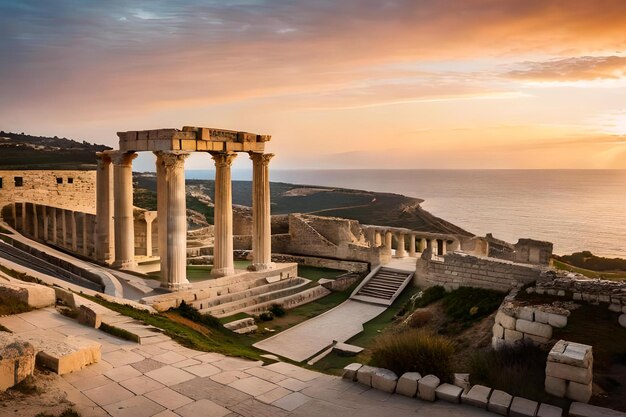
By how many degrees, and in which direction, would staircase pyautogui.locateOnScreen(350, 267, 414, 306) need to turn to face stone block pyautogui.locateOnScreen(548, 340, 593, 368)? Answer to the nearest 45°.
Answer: approximately 45° to its left

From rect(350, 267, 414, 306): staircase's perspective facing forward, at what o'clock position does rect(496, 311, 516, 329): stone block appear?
The stone block is roughly at 10 o'clock from the staircase.

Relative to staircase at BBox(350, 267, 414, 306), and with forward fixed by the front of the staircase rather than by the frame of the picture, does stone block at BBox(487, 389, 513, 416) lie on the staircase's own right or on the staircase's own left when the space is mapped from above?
on the staircase's own left

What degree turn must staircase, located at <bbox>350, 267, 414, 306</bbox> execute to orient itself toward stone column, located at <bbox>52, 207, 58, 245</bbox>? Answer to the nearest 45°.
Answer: approximately 45° to its right

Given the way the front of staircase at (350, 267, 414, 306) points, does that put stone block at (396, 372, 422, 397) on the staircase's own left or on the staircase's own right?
on the staircase's own left

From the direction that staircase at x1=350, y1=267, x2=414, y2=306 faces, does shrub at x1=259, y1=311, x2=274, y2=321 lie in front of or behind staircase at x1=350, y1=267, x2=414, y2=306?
in front

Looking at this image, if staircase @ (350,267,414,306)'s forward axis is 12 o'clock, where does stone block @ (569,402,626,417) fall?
The stone block is roughly at 10 o'clock from the staircase.

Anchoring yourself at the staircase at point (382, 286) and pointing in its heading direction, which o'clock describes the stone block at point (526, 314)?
The stone block is roughly at 10 o'clock from the staircase.

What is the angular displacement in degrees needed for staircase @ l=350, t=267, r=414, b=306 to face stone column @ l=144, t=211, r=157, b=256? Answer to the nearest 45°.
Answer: approximately 45° to its right

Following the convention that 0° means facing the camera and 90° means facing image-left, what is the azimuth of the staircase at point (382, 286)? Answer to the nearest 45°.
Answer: approximately 45°

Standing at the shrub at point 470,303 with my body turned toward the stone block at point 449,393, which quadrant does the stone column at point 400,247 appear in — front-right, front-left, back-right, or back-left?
back-right

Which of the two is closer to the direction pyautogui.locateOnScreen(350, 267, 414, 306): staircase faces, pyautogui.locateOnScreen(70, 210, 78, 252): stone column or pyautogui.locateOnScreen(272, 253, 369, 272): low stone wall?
the stone column
